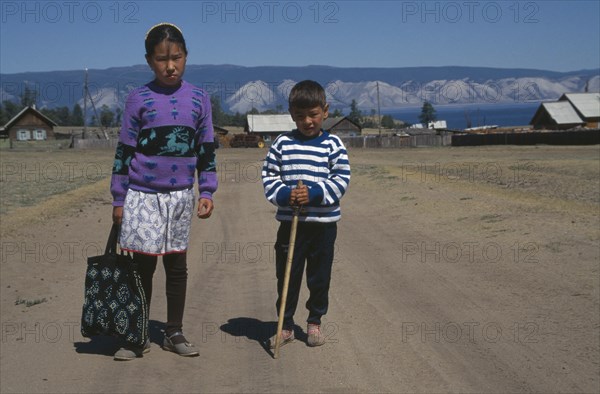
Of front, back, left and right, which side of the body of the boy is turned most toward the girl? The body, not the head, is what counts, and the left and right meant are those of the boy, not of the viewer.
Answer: right

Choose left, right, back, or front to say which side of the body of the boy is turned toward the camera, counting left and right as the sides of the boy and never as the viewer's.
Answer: front

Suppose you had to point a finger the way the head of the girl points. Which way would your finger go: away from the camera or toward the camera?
toward the camera

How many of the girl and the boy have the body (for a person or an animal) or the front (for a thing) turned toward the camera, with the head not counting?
2

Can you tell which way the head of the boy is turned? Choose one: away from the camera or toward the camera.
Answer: toward the camera

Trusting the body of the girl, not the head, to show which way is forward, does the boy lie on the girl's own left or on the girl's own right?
on the girl's own left

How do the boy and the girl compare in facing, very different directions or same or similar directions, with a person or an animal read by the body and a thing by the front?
same or similar directions
